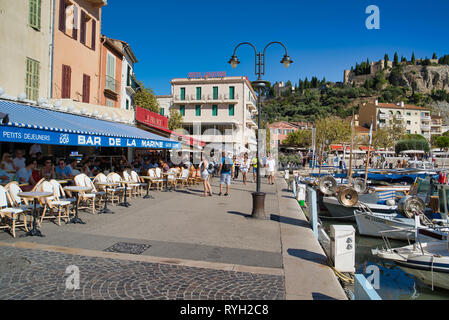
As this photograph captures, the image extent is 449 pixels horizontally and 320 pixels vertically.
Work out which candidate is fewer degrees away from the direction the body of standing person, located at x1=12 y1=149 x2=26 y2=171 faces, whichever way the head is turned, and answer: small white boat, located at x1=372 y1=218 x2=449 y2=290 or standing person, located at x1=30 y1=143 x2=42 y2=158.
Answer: the small white boat

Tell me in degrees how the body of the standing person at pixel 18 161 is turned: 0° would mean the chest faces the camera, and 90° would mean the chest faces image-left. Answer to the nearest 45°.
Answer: approximately 0°

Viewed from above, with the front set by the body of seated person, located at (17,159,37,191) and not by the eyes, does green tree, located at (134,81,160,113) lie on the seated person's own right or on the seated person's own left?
on the seated person's own left

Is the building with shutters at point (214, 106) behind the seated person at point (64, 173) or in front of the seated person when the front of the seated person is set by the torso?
behind

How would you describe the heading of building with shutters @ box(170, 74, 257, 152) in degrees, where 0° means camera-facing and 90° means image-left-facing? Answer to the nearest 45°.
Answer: approximately 0°

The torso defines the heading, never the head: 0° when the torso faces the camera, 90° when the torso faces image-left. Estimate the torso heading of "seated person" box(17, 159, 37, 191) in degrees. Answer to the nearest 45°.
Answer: approximately 270°

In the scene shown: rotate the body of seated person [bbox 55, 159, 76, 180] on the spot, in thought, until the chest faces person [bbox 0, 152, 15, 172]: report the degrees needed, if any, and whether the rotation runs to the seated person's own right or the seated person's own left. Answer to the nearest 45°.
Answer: approximately 90° to the seated person's own right

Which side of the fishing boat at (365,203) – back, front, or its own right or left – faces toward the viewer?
left

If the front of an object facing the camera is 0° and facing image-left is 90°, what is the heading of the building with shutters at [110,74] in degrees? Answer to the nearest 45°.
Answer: approximately 315°

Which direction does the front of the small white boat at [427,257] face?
to the viewer's left
